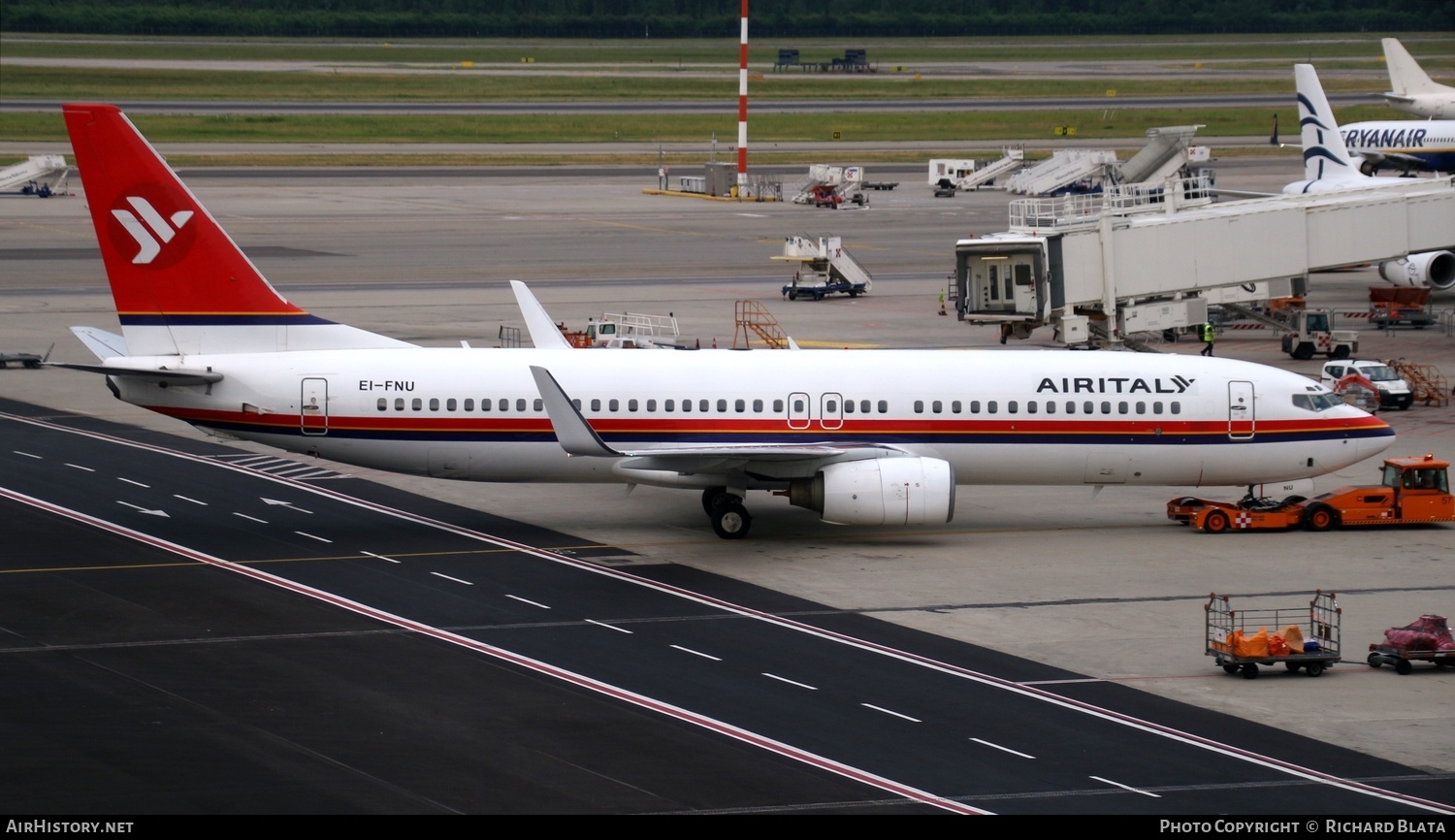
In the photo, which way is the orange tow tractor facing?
to the viewer's right

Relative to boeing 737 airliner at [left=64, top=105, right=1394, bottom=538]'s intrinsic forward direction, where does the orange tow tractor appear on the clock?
The orange tow tractor is roughly at 12 o'clock from the boeing 737 airliner.

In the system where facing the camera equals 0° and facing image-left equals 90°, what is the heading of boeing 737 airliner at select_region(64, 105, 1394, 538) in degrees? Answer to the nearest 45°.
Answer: approximately 270°

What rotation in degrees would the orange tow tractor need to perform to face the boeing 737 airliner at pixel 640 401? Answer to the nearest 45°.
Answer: approximately 180°

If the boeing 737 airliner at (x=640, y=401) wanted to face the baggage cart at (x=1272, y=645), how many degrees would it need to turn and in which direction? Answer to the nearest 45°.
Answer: approximately 45° to its right

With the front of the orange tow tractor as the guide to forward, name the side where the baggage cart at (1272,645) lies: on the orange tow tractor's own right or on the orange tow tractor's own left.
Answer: on the orange tow tractor's own right

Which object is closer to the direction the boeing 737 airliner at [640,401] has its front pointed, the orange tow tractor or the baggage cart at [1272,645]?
the orange tow tractor
